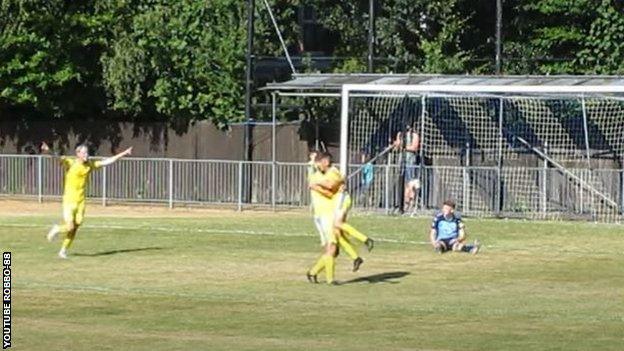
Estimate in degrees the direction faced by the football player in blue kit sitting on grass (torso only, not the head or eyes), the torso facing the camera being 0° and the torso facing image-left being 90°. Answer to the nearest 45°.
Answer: approximately 0°

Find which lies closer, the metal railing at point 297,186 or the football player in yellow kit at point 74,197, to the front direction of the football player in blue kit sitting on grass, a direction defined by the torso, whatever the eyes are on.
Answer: the football player in yellow kit
